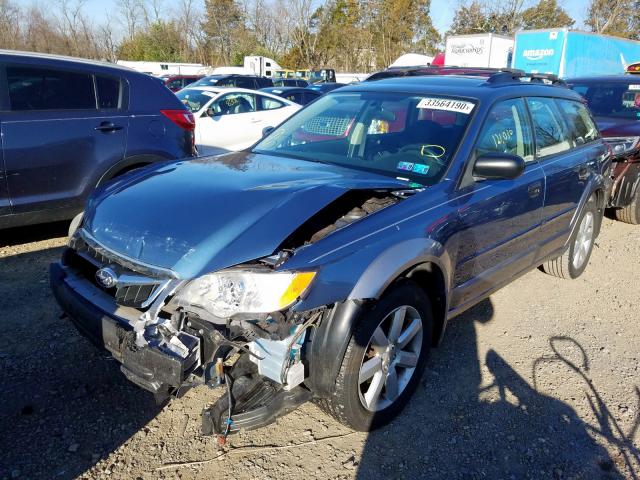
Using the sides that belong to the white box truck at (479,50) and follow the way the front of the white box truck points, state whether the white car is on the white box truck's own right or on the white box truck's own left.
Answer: on the white box truck's own left

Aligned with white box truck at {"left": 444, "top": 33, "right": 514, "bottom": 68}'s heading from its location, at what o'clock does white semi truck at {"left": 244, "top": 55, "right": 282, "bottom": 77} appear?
white semi truck at {"left": 244, "top": 55, "right": 282, "bottom": 77} is roughly at 12 o'clock from white box truck at {"left": 444, "top": 33, "right": 514, "bottom": 68}.

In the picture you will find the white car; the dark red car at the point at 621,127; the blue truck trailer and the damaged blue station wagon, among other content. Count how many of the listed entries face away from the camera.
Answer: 0

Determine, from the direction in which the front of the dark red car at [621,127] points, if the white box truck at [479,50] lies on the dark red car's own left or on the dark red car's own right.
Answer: on the dark red car's own right

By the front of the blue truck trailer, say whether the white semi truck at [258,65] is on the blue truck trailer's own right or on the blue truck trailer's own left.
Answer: on the blue truck trailer's own right

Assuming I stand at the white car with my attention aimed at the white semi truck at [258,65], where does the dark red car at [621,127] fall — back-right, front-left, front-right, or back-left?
back-right

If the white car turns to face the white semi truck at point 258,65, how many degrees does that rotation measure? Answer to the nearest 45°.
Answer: approximately 135° to its right

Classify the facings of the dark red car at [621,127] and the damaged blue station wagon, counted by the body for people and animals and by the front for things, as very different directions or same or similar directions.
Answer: same or similar directions

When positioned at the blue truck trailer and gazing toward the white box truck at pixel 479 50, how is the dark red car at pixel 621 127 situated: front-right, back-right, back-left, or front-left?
back-left

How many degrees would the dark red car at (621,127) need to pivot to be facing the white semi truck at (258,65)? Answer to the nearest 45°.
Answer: approximately 90° to its right

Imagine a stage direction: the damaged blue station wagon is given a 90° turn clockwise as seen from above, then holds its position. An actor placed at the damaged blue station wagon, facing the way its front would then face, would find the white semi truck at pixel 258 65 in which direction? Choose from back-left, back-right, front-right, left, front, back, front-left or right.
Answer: front-right

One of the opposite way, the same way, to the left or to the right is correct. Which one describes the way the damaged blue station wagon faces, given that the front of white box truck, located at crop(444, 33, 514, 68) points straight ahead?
to the left

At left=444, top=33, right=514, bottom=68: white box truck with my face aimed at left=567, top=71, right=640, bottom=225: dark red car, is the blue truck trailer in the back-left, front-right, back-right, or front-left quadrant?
front-left
